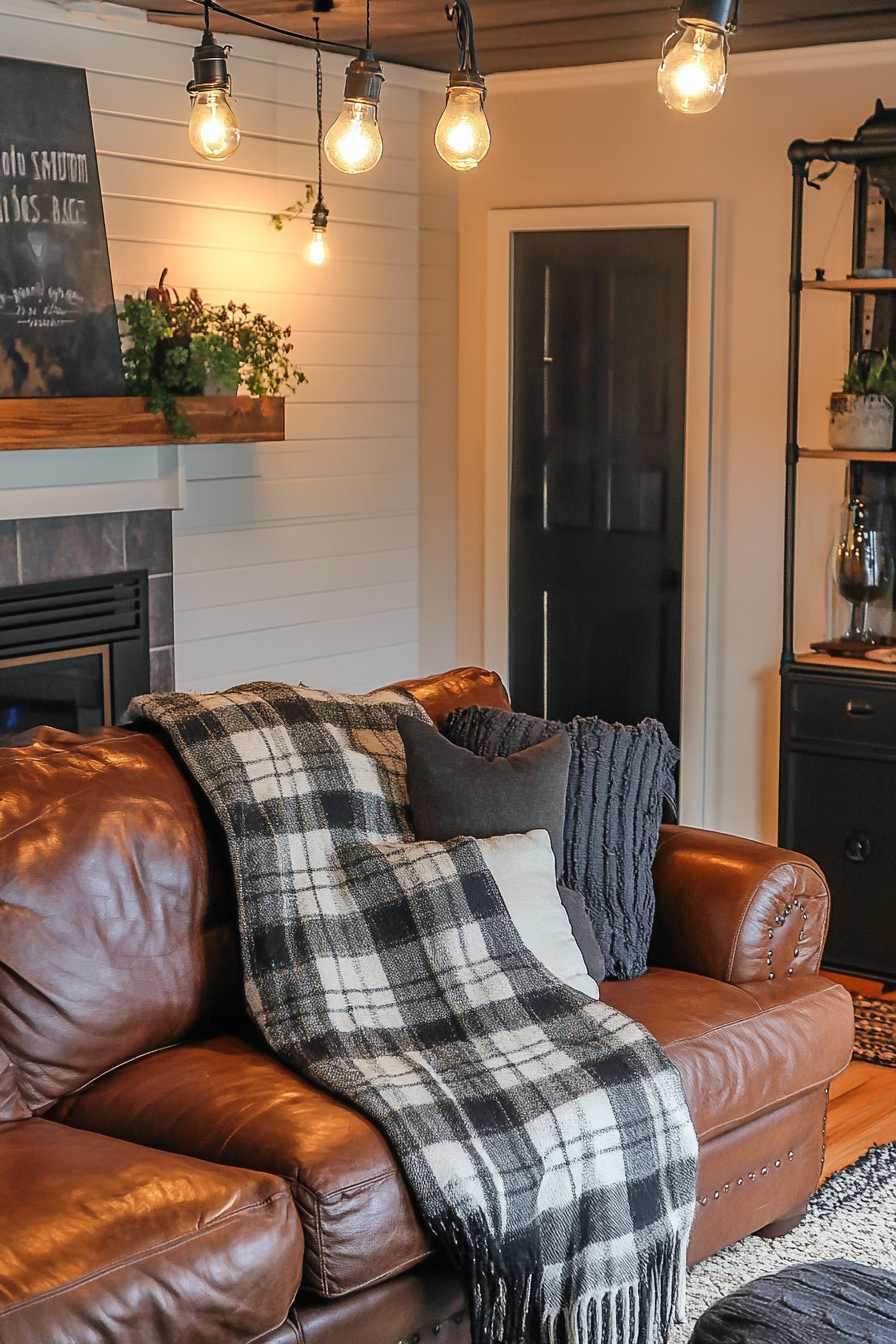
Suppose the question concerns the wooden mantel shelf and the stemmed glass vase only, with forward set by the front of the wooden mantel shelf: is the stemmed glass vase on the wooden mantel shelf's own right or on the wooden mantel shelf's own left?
on the wooden mantel shelf's own left

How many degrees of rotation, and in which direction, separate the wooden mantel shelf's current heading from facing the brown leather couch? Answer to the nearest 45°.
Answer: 0° — it already faces it

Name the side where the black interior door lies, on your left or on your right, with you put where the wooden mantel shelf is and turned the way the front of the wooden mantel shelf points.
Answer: on your left

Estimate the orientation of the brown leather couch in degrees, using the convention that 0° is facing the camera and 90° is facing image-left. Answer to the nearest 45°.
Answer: approximately 315°

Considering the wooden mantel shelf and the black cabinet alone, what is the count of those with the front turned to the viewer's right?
0

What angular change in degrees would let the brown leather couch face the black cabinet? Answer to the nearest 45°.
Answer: approximately 90° to its left

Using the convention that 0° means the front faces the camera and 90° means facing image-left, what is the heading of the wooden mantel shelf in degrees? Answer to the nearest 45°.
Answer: approximately 0°
